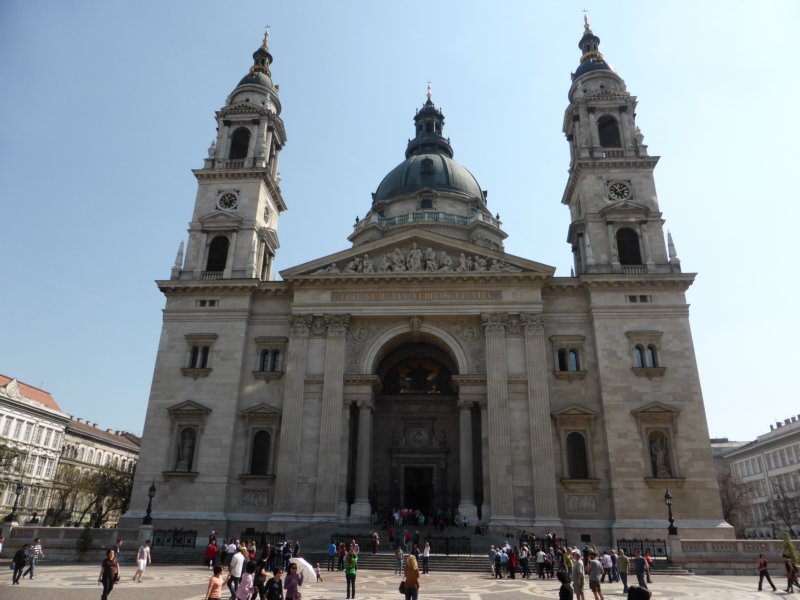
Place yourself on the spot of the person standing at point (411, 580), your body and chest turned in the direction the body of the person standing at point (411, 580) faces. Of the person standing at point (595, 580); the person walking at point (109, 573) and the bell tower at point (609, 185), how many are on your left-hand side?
1

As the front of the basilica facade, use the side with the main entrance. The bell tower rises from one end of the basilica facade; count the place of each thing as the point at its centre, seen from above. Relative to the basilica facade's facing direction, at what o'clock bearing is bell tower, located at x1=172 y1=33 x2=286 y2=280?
The bell tower is roughly at 3 o'clock from the basilica facade.

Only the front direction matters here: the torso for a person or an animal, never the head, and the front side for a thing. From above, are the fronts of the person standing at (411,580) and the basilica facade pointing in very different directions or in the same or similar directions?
very different directions

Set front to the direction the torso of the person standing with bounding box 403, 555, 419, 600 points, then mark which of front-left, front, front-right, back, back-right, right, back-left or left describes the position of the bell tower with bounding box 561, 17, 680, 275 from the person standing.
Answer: front-right

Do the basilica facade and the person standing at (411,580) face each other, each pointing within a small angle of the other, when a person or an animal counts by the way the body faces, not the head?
yes

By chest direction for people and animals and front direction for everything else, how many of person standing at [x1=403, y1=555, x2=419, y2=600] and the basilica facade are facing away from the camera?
1

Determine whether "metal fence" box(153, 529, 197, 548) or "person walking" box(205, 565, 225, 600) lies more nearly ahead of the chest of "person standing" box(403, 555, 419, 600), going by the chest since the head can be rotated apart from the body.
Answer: the metal fence

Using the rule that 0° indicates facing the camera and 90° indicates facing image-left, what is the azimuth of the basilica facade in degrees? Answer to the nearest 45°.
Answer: approximately 0°

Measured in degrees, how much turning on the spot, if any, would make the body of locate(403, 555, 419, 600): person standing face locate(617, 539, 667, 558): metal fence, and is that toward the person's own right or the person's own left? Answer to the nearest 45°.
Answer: approximately 45° to the person's own right

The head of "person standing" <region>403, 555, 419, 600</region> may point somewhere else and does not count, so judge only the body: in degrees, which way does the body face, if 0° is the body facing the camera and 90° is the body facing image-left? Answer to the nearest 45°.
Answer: approximately 180°

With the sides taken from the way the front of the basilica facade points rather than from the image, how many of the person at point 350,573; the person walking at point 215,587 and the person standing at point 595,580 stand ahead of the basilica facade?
3

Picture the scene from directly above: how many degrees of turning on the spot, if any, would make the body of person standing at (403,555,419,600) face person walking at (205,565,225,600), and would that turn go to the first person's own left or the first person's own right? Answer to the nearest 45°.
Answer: approximately 135° to the first person's own left
